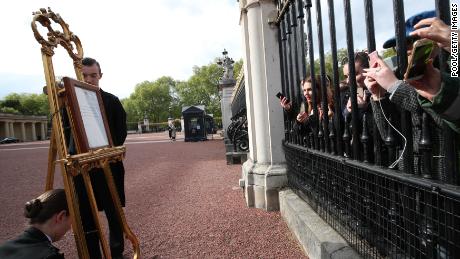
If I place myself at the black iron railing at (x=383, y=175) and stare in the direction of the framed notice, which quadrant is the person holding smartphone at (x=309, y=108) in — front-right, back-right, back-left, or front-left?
front-right

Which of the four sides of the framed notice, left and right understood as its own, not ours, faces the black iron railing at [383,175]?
front

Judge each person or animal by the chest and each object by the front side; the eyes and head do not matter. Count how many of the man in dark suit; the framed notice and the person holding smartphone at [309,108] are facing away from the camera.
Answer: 0

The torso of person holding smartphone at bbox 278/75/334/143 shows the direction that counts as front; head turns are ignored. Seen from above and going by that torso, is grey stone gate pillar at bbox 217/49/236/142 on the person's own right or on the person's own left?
on the person's own right

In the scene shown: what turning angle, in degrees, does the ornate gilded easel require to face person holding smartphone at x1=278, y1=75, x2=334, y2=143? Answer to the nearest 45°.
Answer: approximately 45° to its left

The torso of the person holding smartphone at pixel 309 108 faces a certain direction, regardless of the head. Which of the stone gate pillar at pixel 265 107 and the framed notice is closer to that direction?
the framed notice

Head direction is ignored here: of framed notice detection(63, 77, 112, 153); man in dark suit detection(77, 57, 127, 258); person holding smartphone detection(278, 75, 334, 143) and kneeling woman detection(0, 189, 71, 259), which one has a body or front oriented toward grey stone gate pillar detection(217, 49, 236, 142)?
the kneeling woman

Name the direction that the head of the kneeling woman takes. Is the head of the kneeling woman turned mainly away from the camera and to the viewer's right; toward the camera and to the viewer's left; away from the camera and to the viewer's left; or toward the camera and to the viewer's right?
away from the camera and to the viewer's right

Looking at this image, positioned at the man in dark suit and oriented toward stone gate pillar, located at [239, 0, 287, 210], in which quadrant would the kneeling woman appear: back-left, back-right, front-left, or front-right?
back-right

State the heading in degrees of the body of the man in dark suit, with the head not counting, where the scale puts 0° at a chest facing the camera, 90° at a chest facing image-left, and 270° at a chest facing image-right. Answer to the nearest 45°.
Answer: approximately 45°

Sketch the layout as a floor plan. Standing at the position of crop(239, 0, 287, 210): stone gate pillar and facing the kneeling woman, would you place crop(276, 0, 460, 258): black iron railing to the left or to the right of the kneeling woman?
left

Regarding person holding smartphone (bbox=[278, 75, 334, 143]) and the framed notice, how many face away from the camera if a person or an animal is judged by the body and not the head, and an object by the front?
0

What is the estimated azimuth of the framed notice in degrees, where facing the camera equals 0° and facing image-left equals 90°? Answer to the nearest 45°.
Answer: approximately 315°
